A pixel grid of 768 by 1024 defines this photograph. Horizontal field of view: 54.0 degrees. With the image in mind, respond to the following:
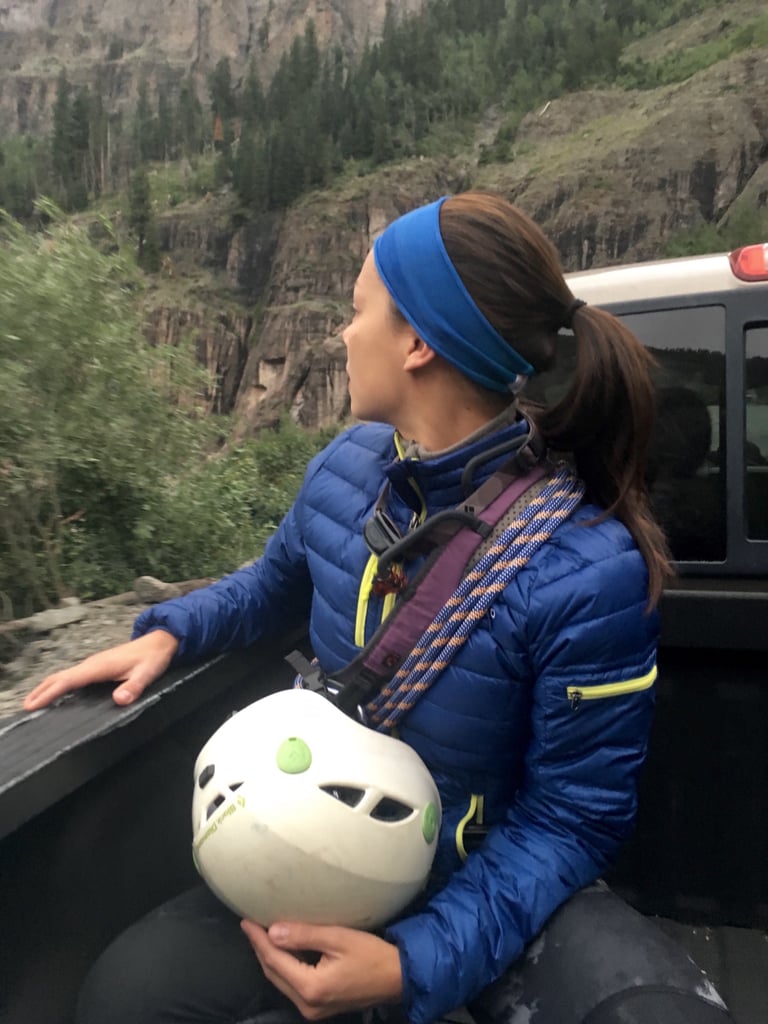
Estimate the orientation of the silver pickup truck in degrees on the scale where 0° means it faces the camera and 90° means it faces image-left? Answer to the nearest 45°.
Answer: approximately 225°

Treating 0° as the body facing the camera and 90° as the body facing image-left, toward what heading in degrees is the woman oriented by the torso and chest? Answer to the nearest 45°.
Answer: approximately 45°
